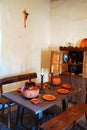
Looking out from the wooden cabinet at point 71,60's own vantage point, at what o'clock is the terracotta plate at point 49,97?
The terracotta plate is roughly at 11 o'clock from the wooden cabinet.

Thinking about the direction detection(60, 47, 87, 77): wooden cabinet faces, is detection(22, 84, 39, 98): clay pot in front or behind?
in front

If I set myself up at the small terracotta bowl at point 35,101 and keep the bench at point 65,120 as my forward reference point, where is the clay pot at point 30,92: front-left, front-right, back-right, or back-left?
back-left

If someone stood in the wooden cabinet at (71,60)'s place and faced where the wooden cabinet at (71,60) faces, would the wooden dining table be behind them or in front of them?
in front

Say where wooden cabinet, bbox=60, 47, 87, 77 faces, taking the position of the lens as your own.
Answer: facing the viewer and to the left of the viewer

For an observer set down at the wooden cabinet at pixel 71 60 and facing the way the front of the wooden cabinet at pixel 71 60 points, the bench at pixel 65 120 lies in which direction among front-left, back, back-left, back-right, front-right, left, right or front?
front-left
